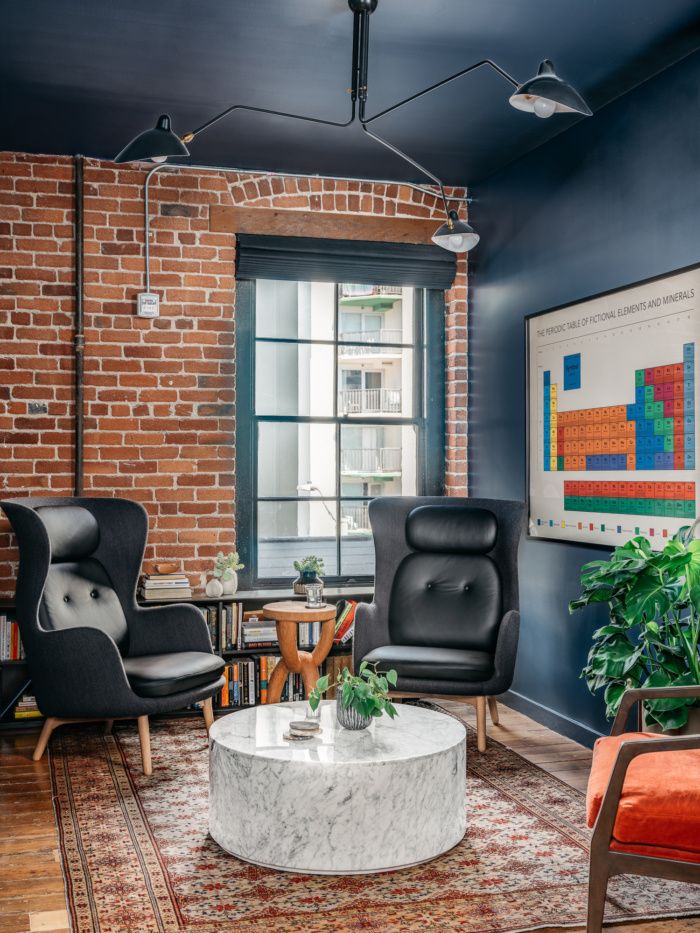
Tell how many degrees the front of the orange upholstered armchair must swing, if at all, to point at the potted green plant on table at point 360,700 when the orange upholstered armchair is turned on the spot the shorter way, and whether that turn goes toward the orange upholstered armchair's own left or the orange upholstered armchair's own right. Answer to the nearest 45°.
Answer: approximately 45° to the orange upholstered armchair's own right

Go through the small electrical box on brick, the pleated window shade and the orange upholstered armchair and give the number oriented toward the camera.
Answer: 2

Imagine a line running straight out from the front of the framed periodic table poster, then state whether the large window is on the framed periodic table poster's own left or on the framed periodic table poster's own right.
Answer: on the framed periodic table poster's own right

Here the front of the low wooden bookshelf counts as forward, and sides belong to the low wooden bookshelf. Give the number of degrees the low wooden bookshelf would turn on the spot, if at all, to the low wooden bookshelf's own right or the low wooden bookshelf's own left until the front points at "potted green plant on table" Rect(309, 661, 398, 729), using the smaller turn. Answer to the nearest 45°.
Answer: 0° — it already faces it

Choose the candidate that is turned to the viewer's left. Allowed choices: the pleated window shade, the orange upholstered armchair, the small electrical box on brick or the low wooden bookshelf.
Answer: the orange upholstered armchair

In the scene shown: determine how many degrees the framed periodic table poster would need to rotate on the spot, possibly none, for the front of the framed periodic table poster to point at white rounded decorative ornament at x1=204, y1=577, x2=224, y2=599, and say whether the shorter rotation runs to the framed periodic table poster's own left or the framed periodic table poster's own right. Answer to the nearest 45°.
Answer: approximately 45° to the framed periodic table poster's own right

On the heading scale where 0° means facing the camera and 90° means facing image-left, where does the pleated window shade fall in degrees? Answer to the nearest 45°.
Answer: approximately 0°

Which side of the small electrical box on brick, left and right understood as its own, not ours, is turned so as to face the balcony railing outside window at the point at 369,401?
back

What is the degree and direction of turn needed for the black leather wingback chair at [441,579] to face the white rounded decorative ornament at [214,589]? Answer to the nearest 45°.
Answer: approximately 45° to its right

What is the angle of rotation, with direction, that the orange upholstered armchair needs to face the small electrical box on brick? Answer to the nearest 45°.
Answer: approximately 45° to its right

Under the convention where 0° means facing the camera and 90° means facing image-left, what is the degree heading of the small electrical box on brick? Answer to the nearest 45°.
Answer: approximately 0°

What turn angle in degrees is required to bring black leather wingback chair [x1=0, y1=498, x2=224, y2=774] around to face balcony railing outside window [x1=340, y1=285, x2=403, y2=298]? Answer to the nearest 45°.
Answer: approximately 90° to its left

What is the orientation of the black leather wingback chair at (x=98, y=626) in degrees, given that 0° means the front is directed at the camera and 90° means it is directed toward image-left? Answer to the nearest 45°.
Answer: approximately 315°
